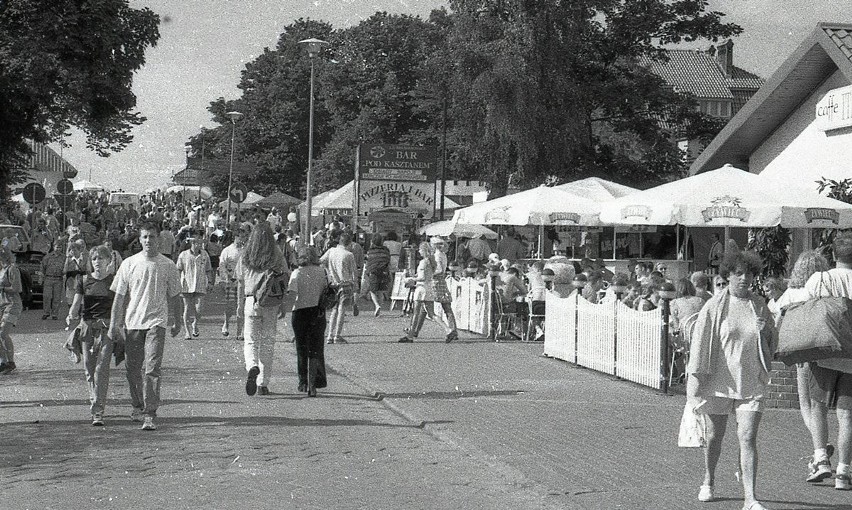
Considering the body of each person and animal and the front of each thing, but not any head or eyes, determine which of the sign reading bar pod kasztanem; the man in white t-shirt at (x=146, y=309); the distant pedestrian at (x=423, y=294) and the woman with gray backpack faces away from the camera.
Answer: the woman with gray backpack

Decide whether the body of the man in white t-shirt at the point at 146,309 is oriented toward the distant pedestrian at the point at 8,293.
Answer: no

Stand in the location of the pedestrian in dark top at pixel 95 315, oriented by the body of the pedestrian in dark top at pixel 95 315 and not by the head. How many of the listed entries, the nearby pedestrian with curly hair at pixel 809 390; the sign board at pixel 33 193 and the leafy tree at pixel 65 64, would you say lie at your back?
2

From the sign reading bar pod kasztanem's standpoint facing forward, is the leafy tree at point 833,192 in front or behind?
in front

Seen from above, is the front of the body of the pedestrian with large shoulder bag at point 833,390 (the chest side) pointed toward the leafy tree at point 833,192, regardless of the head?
yes

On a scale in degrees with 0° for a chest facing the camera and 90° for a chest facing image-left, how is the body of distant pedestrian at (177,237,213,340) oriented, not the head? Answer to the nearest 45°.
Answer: approximately 0°

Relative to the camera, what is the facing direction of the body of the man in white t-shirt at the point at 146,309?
toward the camera

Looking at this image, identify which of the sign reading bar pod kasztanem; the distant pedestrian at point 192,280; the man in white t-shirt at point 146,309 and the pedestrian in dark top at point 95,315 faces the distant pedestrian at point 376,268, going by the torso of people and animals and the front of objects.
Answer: the sign reading bar pod kasztanem

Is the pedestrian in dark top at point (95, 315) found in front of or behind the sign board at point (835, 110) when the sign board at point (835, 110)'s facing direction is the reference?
in front

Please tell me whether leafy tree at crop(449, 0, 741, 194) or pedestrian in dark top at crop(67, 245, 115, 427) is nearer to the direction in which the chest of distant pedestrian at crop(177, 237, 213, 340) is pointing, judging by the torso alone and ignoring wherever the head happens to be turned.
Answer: the pedestrian in dark top

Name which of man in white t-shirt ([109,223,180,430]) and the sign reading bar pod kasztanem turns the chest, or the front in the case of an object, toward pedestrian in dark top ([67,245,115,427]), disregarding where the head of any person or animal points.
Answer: the sign reading bar pod kasztanem

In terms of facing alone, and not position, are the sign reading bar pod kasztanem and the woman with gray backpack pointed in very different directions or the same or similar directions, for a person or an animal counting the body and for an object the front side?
very different directions

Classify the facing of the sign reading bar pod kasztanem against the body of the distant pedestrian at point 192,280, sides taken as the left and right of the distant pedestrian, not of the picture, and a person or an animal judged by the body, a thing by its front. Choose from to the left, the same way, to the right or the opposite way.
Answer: the same way

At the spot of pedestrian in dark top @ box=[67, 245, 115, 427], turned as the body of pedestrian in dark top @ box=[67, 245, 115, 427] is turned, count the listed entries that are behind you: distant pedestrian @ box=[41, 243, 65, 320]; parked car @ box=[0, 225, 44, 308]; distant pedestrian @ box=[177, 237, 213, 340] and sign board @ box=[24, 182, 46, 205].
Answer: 4

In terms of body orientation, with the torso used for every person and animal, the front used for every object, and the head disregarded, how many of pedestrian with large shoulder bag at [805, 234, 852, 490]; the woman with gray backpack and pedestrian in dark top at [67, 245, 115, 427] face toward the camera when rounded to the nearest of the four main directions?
1

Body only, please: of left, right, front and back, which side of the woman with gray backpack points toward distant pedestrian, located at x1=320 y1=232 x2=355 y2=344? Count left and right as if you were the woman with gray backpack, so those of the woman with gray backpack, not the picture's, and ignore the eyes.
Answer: front

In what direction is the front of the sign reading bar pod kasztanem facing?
toward the camera

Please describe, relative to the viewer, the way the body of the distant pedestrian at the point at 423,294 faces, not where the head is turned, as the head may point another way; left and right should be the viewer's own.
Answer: facing to the left of the viewer

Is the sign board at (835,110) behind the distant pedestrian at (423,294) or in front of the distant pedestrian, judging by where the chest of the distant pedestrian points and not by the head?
behind

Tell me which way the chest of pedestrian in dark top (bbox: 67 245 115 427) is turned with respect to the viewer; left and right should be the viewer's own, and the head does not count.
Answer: facing the viewer
